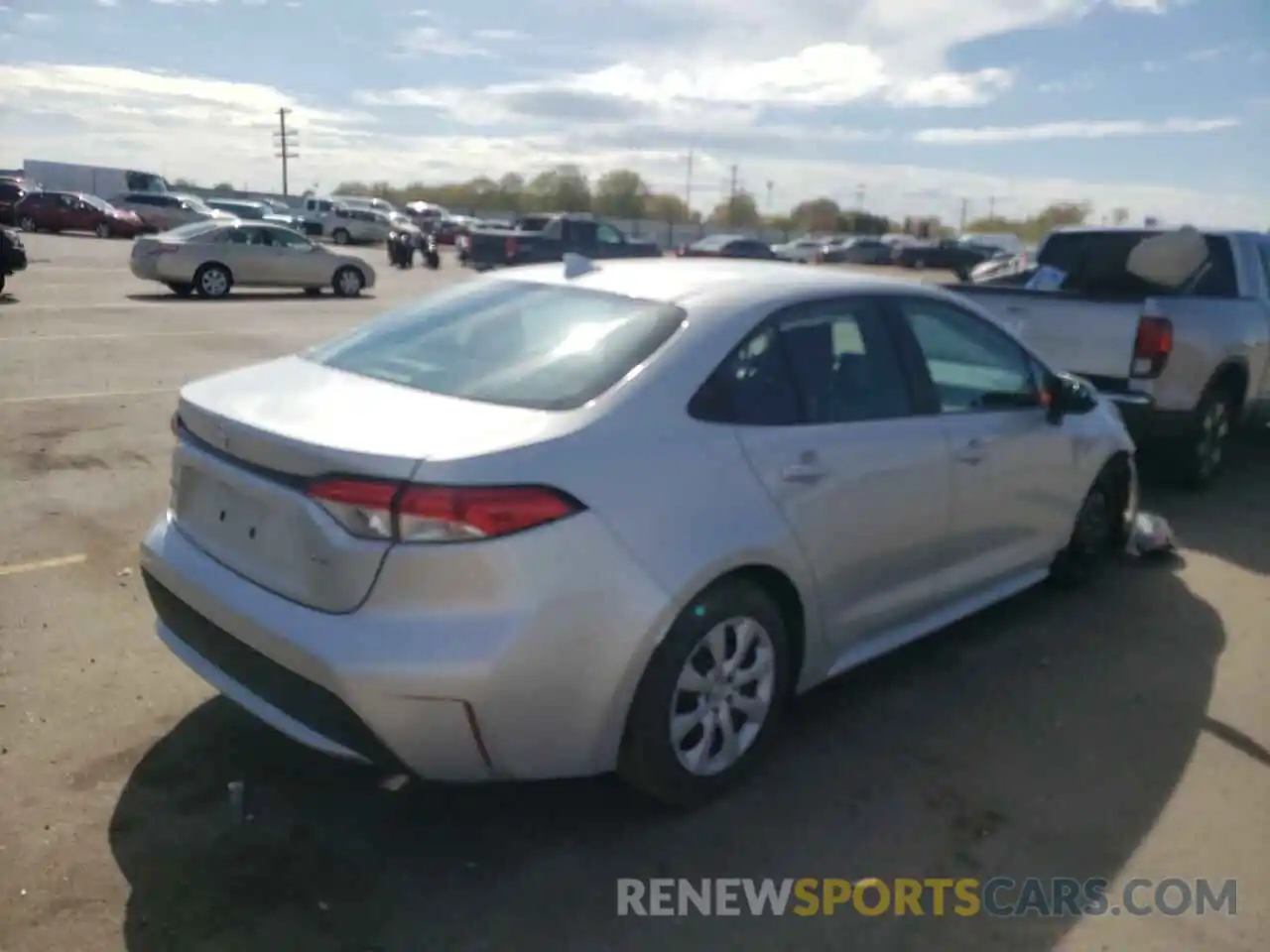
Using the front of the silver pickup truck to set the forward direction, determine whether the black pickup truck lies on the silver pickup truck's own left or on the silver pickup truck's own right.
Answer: on the silver pickup truck's own left

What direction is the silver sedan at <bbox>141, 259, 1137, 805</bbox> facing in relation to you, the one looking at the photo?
facing away from the viewer and to the right of the viewer

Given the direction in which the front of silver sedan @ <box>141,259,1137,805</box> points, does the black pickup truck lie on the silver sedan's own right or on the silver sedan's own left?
on the silver sedan's own left

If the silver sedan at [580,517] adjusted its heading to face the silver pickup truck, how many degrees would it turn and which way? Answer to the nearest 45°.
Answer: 0° — it already faces it

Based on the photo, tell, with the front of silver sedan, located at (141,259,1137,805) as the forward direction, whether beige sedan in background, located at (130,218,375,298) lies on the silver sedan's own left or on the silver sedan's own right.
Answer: on the silver sedan's own left

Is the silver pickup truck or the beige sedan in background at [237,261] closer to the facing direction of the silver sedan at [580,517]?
the silver pickup truck

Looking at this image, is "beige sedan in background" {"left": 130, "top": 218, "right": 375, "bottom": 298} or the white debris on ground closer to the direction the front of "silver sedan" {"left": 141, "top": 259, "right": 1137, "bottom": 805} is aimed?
the white debris on ground

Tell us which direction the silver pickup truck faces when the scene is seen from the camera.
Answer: facing away from the viewer and to the right of the viewer

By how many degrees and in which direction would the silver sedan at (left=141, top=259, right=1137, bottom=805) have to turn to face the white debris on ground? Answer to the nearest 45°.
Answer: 0° — it already faces it

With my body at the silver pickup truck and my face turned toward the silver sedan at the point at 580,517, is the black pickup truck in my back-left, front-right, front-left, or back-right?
back-right

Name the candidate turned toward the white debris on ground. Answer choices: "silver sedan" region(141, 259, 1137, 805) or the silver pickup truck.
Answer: the silver sedan

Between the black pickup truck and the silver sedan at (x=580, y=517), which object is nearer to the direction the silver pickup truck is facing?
the black pickup truck

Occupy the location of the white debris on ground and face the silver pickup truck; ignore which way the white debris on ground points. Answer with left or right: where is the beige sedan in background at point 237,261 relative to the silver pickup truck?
left
